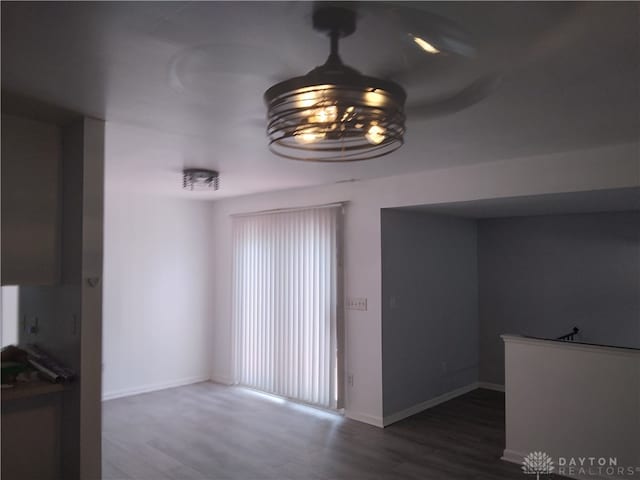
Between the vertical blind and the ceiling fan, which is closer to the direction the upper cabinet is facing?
the ceiling fan

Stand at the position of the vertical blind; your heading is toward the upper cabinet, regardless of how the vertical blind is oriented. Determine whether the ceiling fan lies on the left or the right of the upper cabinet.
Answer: left

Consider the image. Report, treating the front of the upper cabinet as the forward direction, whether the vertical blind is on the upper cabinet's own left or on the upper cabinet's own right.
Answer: on the upper cabinet's own left

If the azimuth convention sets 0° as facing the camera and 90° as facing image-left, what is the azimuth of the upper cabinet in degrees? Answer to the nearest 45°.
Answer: approximately 315°

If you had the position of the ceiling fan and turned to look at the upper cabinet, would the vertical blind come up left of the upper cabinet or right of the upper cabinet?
right
